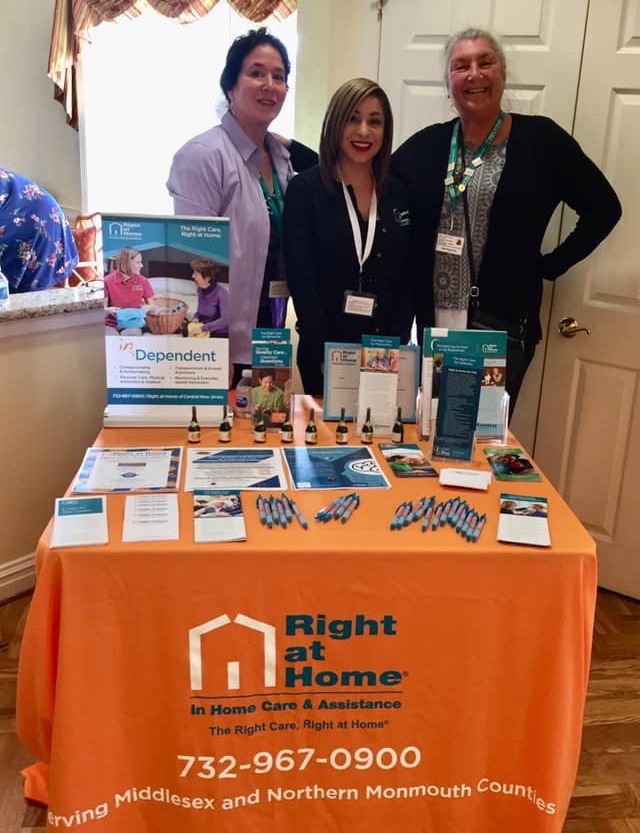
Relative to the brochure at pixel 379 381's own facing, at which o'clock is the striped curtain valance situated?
The striped curtain valance is roughly at 5 o'clock from the brochure.

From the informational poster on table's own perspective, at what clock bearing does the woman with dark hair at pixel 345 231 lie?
The woman with dark hair is roughly at 8 o'clock from the informational poster on table.

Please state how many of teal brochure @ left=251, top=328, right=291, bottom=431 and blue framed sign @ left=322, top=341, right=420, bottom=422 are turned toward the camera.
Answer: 2

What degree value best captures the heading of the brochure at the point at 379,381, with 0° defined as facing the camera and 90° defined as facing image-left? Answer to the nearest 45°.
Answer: approximately 0°

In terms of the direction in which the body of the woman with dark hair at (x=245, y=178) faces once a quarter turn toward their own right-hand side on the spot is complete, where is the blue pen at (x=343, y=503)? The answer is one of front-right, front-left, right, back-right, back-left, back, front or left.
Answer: front-left
